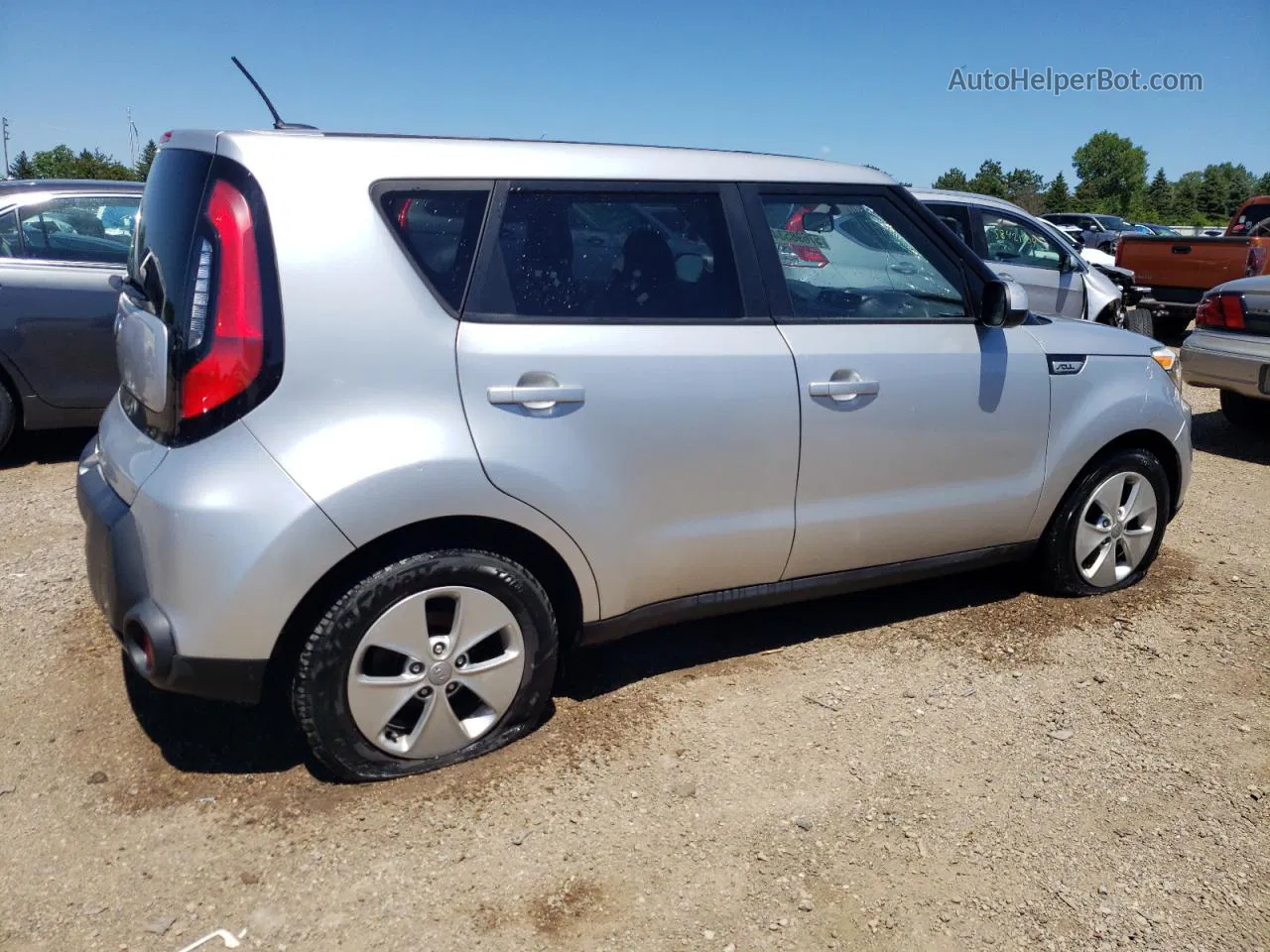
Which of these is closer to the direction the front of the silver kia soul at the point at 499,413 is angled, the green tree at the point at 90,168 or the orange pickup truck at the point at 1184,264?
the orange pickup truck

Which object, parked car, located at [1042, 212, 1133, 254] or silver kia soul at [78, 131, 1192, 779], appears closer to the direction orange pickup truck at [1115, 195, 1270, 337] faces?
the parked car

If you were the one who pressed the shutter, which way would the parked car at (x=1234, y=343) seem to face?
facing away from the viewer and to the right of the viewer

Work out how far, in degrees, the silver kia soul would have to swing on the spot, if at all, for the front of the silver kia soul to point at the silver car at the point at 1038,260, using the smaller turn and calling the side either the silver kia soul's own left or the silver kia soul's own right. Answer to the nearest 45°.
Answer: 0° — it already faces it

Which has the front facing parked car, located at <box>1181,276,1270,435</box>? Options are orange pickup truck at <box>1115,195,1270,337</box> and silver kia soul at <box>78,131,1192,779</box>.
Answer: the silver kia soul

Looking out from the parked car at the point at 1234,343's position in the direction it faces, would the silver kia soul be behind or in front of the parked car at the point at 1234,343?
behind

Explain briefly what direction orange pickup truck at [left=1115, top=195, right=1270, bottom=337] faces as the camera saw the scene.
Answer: facing away from the viewer and to the right of the viewer

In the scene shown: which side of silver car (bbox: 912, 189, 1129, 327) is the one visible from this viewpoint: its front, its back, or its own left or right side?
right
